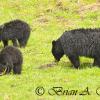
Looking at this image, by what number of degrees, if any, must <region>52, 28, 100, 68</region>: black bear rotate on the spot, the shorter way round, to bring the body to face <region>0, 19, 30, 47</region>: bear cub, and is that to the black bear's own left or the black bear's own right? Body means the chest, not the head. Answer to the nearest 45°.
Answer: approximately 45° to the black bear's own right

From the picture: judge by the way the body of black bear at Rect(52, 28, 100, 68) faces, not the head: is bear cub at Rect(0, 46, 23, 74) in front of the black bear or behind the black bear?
in front

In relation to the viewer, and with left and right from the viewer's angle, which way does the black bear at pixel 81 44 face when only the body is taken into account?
facing to the left of the viewer
